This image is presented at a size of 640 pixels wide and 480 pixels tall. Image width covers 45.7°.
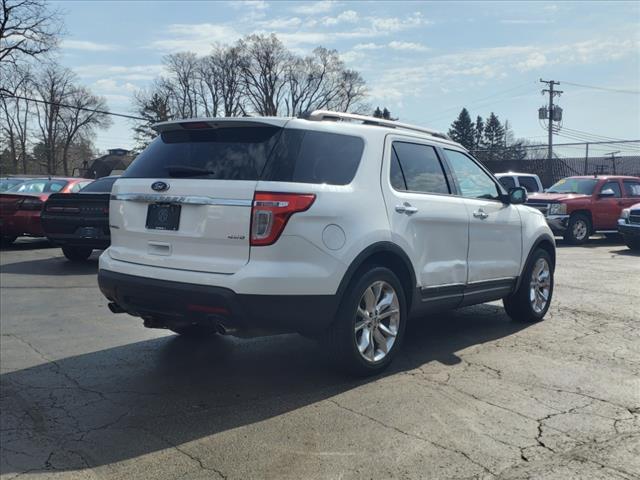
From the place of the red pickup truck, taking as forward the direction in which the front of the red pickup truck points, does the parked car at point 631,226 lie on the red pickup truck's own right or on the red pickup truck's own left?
on the red pickup truck's own left

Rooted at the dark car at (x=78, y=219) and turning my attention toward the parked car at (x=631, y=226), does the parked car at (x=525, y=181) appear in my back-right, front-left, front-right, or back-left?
front-left

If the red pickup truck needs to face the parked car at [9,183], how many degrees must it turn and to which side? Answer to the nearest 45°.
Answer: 0° — it already faces it

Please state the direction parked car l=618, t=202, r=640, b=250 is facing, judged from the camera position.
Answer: facing the viewer and to the left of the viewer

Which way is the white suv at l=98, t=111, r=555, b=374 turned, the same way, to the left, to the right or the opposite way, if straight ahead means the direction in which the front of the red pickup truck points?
the opposite way

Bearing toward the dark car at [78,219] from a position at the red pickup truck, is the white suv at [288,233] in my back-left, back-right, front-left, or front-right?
front-left

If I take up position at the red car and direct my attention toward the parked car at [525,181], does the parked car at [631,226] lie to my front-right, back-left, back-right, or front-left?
front-right

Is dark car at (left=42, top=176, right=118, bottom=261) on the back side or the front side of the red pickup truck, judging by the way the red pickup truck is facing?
on the front side

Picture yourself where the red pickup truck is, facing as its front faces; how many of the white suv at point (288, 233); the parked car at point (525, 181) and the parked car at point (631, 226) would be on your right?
1

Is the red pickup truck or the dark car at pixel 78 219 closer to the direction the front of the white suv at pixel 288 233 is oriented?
the red pickup truck

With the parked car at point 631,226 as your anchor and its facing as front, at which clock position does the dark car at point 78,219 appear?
The dark car is roughly at 12 o'clock from the parked car.

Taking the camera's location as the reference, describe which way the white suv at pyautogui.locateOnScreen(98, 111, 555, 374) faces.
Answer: facing away from the viewer and to the right of the viewer

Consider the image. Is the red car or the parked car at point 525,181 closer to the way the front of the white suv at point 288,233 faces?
the parked car

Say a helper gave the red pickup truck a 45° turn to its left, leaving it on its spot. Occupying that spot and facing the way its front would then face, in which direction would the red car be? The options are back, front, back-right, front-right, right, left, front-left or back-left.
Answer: front-right

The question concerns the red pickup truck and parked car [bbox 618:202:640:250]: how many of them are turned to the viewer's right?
0

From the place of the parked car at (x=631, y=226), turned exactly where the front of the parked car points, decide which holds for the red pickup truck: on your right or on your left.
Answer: on your right

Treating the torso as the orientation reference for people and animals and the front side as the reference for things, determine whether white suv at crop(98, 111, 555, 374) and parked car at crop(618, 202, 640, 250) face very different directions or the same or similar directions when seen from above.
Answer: very different directions

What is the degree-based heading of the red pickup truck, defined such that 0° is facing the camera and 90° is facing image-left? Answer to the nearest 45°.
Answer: approximately 45°
